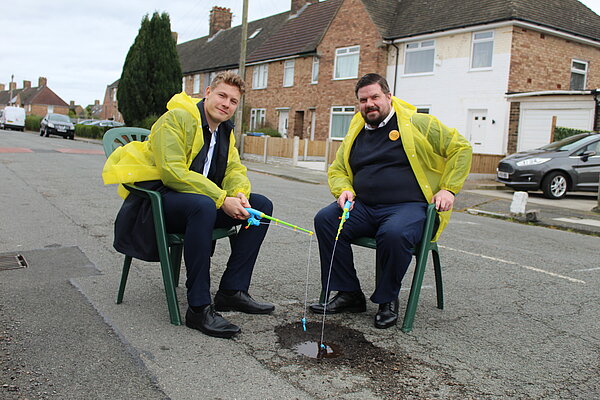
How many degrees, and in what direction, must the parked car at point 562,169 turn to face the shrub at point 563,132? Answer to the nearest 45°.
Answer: approximately 135° to its right

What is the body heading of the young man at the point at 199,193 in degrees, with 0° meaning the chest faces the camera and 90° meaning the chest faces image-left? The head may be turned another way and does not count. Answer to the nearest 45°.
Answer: approximately 315°

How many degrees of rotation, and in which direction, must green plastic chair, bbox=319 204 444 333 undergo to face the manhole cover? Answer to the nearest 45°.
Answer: approximately 45° to its right

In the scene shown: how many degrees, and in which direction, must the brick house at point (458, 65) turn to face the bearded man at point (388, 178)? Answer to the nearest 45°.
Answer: approximately 45° to its left

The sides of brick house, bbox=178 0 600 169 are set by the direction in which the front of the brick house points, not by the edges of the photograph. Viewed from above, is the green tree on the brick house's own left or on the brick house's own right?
on the brick house's own right

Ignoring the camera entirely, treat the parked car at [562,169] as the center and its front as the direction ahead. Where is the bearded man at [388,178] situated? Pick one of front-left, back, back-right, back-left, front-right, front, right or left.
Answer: front-left

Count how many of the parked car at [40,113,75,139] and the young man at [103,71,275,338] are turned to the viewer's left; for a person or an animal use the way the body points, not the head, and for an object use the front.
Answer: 0

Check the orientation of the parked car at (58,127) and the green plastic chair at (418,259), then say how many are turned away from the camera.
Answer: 0

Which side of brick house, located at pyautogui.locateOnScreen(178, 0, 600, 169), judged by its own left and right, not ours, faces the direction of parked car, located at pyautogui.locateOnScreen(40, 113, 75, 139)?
right

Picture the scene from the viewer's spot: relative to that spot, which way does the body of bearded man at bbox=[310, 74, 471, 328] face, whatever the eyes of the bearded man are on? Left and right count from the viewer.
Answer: facing the viewer and to the left of the viewer

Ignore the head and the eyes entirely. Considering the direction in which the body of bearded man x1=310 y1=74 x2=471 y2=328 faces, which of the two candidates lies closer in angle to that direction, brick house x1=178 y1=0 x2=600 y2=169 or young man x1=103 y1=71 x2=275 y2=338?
the young man

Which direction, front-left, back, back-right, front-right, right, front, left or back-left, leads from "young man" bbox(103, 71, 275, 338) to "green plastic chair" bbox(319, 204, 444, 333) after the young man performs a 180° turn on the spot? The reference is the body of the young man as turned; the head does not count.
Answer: back-right
